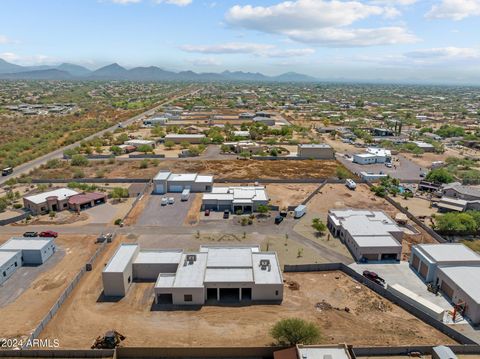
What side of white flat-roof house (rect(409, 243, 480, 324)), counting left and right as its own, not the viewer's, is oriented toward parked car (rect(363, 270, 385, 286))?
front

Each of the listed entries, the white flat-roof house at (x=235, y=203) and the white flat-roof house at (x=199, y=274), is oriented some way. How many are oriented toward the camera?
2

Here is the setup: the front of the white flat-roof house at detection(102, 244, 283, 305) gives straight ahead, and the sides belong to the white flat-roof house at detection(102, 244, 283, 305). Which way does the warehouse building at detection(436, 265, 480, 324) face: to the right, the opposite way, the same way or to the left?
to the right

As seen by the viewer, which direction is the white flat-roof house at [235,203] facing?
toward the camera

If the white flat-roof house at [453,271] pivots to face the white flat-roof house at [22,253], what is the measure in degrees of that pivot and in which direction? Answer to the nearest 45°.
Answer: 0° — it already faces it

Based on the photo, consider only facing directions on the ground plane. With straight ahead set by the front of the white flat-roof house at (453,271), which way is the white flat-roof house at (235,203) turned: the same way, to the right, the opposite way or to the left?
to the left

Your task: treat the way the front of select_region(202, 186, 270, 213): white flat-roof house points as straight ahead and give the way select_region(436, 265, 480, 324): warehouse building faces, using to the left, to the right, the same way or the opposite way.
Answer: to the right

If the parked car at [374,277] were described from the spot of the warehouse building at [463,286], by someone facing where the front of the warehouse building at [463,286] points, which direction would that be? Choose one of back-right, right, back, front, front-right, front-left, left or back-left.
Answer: front-right

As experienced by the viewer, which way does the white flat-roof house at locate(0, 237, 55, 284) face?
facing the viewer and to the right of the viewer

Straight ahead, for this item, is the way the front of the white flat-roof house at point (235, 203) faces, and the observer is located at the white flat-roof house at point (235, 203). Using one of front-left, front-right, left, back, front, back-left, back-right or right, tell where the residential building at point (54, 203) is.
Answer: right

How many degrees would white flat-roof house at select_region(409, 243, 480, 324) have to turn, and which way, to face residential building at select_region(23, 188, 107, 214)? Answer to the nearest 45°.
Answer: approximately 45° to its right

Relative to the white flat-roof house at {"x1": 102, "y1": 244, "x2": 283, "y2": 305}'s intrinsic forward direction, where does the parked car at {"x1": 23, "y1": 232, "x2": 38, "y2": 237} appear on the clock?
The parked car is roughly at 4 o'clock from the white flat-roof house.

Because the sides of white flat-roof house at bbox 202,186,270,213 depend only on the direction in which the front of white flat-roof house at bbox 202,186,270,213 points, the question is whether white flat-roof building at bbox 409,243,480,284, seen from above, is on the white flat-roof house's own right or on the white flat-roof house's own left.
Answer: on the white flat-roof house's own left

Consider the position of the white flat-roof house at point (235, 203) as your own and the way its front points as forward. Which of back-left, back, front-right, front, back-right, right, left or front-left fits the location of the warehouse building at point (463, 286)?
front-left
